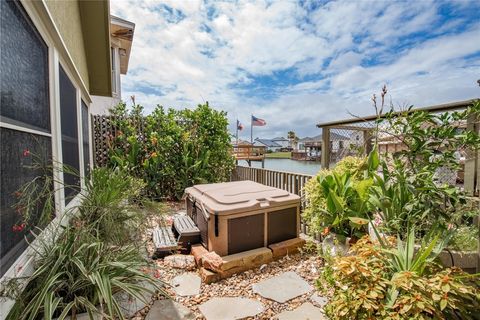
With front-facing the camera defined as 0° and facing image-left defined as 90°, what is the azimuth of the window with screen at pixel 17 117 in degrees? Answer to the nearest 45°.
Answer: approximately 270°

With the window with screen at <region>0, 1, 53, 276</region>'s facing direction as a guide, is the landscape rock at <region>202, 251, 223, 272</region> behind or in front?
in front

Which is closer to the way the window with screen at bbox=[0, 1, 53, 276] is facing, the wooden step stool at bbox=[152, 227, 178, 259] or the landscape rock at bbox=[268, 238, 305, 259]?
the landscape rock

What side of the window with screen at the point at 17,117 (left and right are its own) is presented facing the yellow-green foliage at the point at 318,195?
front

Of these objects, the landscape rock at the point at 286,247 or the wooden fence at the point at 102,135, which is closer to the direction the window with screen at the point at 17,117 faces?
the landscape rock

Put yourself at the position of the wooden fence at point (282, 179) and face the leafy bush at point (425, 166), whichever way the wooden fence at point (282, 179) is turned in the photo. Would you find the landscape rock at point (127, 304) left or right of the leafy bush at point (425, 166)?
right

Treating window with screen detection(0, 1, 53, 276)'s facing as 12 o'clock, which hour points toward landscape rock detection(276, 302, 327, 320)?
The landscape rock is roughly at 1 o'clock from the window with screen.

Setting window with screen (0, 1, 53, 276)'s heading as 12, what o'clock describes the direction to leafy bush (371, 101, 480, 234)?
The leafy bush is roughly at 1 o'clock from the window with screen.
